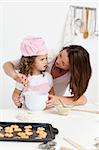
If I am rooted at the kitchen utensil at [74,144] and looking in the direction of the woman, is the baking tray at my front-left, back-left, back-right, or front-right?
front-left

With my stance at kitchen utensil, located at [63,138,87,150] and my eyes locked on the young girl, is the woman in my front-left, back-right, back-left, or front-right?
front-right

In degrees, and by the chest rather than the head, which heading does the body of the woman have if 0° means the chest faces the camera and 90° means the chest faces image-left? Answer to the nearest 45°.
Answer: approximately 45°

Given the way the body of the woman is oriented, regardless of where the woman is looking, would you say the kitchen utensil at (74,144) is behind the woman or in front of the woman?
in front

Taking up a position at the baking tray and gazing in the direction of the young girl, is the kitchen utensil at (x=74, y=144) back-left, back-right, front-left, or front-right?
back-right
